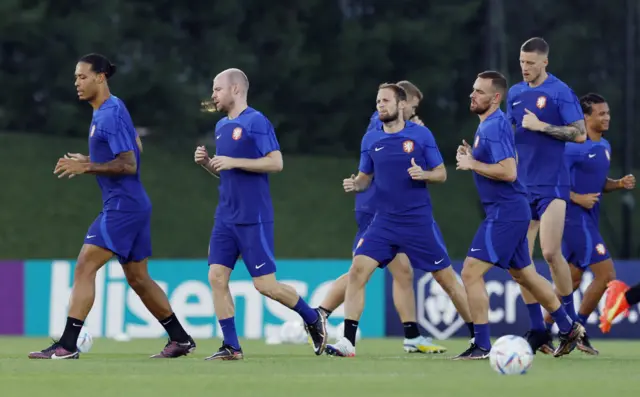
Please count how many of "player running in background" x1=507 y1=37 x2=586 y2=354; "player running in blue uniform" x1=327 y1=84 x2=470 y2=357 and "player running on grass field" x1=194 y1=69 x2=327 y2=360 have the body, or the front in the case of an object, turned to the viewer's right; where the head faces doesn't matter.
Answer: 0

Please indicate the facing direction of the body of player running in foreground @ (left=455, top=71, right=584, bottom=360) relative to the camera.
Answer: to the viewer's left

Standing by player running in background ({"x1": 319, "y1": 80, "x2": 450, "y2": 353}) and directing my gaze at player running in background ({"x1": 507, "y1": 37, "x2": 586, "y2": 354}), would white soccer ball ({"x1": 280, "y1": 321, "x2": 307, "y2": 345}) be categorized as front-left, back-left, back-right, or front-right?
back-left

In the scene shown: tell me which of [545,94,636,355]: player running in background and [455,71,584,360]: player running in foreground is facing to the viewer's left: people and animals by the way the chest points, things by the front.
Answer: [455,71,584,360]: player running in foreground

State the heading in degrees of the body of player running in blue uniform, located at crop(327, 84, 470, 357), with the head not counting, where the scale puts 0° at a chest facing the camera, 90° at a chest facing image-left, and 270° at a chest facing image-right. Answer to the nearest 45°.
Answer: approximately 45°

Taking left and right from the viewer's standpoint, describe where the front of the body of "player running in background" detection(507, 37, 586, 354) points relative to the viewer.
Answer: facing the viewer and to the left of the viewer

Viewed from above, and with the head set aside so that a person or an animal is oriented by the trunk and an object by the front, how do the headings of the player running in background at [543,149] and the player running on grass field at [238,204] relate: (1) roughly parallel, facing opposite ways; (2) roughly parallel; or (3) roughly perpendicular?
roughly parallel

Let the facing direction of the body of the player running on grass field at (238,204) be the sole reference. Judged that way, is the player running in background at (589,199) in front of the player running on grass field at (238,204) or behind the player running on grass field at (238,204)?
behind

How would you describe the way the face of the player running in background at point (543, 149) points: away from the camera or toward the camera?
toward the camera

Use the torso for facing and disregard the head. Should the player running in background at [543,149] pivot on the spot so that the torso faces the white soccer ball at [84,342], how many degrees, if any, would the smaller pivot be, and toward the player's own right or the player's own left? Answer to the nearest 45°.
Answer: approximately 45° to the player's own right

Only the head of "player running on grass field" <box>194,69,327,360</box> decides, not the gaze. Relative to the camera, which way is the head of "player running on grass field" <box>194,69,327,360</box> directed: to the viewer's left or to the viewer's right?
to the viewer's left
